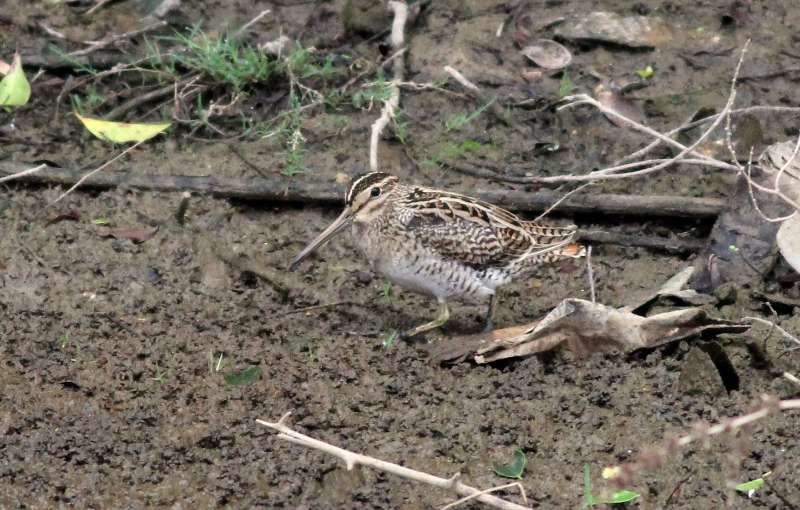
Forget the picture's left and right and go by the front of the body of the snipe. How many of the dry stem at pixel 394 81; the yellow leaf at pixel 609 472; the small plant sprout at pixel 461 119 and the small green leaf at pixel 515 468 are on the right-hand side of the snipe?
2

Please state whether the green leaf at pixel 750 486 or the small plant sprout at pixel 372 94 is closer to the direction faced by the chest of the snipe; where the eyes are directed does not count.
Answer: the small plant sprout

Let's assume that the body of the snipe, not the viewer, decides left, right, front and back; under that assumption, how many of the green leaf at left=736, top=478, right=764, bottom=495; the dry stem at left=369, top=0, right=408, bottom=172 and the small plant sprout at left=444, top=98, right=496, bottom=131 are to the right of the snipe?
2

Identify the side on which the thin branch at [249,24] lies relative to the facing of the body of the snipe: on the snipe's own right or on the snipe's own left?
on the snipe's own right

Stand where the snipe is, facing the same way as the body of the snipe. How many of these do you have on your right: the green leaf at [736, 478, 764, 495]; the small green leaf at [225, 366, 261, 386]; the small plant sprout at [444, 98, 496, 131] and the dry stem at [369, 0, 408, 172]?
2

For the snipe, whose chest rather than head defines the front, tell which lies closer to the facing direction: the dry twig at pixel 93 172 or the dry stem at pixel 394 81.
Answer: the dry twig

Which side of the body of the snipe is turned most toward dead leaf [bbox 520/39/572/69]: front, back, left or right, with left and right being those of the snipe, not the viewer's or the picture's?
right

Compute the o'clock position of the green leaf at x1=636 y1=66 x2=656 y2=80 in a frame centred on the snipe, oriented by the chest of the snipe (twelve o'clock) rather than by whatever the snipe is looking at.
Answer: The green leaf is roughly at 4 o'clock from the snipe.

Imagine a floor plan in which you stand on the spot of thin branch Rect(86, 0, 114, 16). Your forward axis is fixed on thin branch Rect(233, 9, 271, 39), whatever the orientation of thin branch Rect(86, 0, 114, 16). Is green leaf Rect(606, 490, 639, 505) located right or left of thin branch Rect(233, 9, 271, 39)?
right

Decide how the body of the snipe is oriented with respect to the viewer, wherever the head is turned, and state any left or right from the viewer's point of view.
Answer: facing to the left of the viewer

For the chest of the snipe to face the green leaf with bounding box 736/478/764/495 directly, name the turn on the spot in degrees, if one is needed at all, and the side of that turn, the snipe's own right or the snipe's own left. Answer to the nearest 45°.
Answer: approximately 135° to the snipe's own left

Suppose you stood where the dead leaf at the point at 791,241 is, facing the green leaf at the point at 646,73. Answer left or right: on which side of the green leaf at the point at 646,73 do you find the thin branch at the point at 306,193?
left

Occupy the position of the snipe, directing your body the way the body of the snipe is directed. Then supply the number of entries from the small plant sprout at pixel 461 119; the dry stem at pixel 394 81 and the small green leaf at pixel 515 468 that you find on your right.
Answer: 2

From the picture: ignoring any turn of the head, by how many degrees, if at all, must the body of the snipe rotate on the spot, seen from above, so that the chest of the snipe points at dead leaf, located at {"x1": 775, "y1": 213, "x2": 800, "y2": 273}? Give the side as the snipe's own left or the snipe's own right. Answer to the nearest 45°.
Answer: approximately 180°

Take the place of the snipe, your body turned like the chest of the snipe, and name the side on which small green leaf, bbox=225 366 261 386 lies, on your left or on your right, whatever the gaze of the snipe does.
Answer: on your left

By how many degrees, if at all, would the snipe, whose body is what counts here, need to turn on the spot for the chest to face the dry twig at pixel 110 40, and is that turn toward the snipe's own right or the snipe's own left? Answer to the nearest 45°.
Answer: approximately 45° to the snipe's own right

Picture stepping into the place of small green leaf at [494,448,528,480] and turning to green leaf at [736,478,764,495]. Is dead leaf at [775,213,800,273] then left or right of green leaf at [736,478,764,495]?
left
